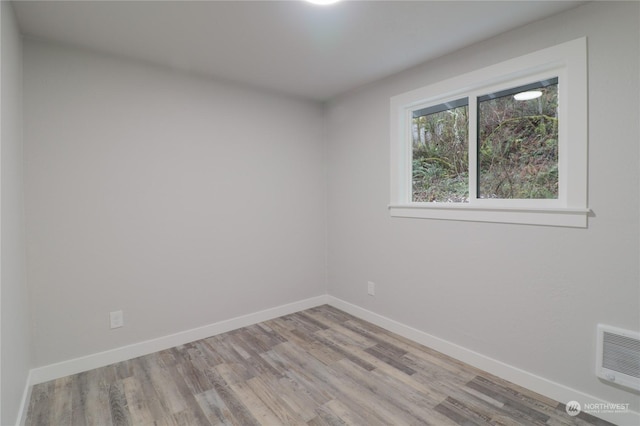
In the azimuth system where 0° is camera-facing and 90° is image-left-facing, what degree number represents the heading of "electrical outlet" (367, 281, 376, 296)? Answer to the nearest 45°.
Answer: approximately 45°

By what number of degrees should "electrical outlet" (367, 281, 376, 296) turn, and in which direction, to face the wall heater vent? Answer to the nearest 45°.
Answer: approximately 90° to its left
